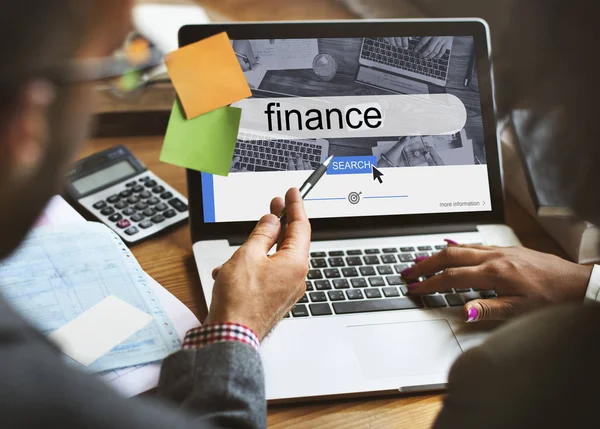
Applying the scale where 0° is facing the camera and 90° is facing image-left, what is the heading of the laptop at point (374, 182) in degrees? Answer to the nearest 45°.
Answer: approximately 0°
